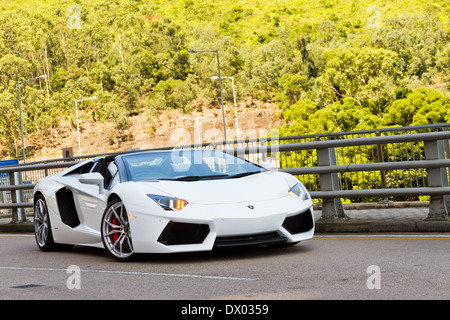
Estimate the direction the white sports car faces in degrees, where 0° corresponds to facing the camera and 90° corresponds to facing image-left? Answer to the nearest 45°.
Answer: approximately 315°
